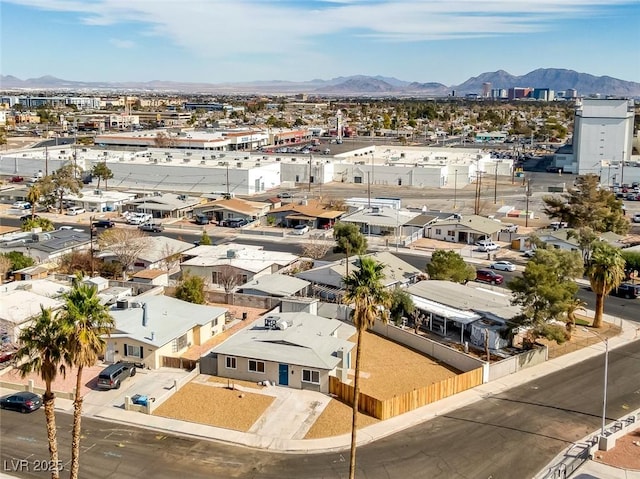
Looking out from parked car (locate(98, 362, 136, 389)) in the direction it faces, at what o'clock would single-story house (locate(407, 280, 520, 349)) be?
The single-story house is roughly at 1 o'clock from the parked car.

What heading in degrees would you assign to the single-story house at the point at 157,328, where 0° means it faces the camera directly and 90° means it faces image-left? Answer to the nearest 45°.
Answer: approximately 45°

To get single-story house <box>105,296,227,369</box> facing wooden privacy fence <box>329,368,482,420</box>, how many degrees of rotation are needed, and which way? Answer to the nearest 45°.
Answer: approximately 90° to its left

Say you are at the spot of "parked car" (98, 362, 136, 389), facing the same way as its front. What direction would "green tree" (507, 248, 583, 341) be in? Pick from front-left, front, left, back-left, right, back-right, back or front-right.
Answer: front-right

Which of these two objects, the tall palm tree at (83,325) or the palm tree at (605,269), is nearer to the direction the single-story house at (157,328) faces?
the tall palm tree

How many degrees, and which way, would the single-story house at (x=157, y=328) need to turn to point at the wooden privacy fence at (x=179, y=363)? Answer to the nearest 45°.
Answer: approximately 45° to its left

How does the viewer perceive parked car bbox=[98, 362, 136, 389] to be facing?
facing away from the viewer and to the right of the viewer

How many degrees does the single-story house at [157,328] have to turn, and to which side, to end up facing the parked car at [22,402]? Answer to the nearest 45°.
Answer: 0° — it already faces it

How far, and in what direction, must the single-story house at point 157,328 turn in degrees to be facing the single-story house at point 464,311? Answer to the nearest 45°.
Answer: approximately 135° to its left

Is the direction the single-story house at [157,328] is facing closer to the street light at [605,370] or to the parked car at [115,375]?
the parked car

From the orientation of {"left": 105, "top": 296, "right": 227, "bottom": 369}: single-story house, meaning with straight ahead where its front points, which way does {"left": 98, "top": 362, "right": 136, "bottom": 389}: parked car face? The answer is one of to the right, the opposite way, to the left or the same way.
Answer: the opposite way
